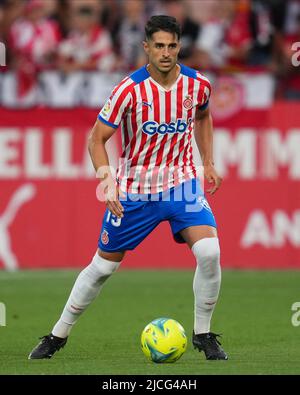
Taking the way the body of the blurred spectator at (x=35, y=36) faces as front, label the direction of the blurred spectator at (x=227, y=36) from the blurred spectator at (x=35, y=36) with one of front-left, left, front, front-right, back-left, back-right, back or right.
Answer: left

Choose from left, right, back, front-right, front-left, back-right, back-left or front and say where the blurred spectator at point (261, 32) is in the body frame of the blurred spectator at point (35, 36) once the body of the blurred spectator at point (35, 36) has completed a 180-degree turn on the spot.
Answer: right

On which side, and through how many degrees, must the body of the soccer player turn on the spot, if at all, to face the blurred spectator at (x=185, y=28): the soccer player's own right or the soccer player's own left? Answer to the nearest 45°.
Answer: approximately 180°

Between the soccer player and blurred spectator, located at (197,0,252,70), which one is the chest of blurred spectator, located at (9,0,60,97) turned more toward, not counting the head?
the soccer player

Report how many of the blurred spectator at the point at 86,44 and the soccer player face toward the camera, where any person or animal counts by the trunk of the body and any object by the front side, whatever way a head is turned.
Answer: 2

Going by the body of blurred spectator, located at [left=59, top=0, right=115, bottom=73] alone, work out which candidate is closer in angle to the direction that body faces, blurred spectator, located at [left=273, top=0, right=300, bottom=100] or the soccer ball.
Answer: the soccer ball

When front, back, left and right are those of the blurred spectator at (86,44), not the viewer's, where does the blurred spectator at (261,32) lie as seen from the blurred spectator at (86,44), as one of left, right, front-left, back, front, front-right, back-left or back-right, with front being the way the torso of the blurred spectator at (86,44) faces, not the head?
left

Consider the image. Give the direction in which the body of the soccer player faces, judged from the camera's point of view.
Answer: toward the camera

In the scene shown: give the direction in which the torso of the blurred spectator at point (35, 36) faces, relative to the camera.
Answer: toward the camera
